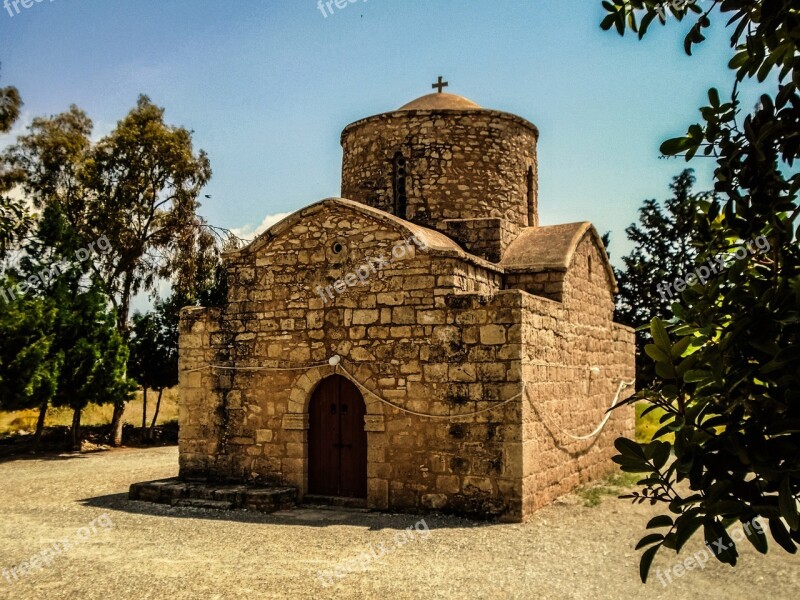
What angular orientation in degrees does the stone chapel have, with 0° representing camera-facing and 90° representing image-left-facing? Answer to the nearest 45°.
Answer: approximately 45°

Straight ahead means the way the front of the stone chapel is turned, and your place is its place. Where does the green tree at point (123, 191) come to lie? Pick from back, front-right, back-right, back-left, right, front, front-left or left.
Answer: right

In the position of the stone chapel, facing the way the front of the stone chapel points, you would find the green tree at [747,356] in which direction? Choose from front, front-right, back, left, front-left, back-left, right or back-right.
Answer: front-left

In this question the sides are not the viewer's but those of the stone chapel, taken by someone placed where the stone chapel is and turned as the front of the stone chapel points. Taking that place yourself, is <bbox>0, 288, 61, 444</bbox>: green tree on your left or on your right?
on your right

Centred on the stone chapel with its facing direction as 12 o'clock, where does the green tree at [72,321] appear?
The green tree is roughly at 3 o'clock from the stone chapel.
